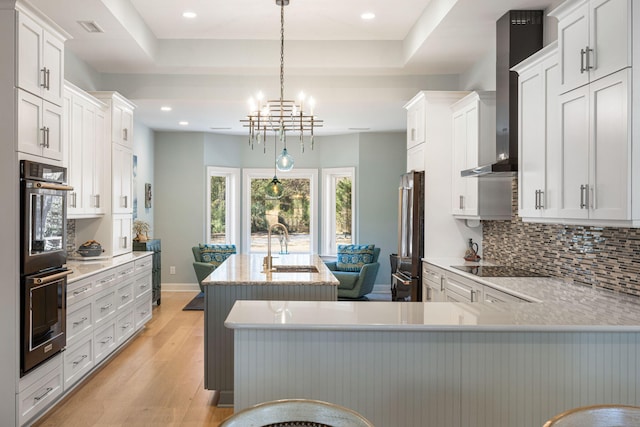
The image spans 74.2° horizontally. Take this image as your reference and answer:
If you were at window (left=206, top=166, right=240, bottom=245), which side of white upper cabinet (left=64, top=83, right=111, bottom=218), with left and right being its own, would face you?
left

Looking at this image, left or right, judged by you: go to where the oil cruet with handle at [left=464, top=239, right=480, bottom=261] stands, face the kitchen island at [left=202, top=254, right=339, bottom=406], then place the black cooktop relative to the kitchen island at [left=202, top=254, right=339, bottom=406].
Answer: left

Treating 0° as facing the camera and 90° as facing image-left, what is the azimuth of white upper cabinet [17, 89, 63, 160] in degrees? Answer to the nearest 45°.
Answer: approximately 315°

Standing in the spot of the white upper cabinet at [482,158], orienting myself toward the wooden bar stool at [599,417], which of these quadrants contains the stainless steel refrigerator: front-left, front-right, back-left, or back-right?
back-right

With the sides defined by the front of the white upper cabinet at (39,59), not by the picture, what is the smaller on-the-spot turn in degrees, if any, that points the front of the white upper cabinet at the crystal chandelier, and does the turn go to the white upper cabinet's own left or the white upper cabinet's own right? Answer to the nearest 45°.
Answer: approximately 45° to the white upper cabinet's own left

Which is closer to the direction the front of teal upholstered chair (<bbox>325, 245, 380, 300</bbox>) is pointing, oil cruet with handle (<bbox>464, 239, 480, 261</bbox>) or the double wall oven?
the double wall oven

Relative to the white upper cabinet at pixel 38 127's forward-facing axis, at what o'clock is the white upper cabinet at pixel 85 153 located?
the white upper cabinet at pixel 85 153 is roughly at 8 o'clock from the white upper cabinet at pixel 38 127.

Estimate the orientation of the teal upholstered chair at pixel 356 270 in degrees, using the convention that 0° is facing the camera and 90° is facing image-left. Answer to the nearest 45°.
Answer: approximately 45°

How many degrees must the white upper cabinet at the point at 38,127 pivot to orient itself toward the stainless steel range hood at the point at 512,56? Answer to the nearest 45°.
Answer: approximately 45° to its left

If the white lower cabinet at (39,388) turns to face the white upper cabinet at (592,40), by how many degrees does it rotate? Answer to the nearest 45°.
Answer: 0° — it already faces it

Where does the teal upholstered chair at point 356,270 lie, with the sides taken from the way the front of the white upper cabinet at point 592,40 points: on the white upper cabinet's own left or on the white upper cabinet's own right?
on the white upper cabinet's own right

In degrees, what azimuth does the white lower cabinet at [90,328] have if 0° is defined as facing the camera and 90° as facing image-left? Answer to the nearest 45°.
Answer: approximately 315°
